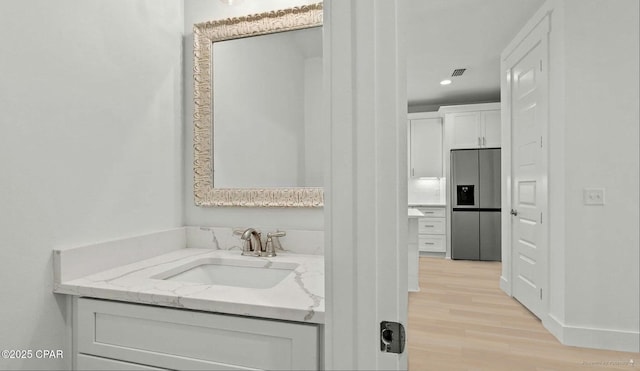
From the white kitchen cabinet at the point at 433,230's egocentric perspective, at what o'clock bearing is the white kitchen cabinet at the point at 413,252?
the white kitchen cabinet at the point at 413,252 is roughly at 12 o'clock from the white kitchen cabinet at the point at 433,230.

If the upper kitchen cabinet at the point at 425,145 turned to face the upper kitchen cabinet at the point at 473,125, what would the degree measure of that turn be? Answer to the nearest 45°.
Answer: approximately 45° to its left

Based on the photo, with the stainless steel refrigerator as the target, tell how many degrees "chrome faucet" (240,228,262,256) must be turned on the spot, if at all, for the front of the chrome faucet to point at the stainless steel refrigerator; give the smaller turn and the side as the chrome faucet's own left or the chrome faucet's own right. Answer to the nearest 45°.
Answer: approximately 180°

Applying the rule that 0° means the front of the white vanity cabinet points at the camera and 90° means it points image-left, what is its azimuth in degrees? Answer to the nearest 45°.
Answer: approximately 45°

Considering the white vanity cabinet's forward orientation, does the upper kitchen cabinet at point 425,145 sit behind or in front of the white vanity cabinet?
behind

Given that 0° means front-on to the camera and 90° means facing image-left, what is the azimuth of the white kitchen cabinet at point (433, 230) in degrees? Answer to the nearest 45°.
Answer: approximately 0°

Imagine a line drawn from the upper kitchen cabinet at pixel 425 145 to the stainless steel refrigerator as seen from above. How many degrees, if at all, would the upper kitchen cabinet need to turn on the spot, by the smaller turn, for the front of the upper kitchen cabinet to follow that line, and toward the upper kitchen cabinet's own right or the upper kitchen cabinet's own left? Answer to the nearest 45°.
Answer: approximately 45° to the upper kitchen cabinet's own left
